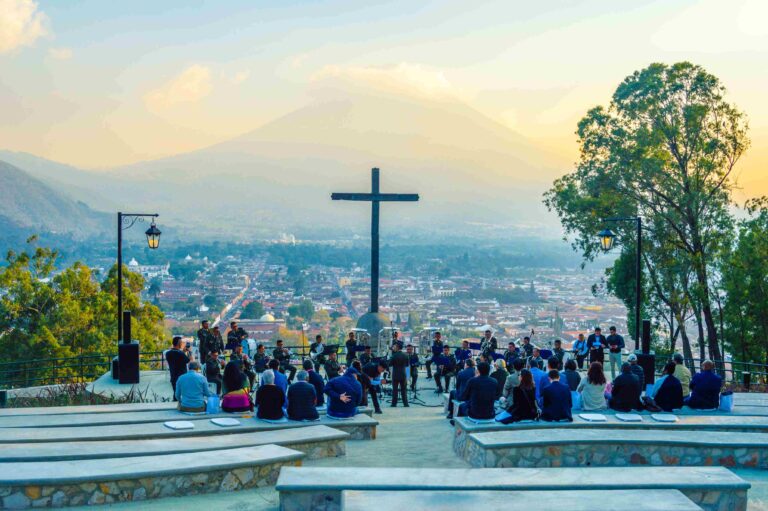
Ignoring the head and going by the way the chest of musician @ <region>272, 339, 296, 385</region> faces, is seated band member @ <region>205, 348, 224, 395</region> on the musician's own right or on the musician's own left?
on the musician's own right

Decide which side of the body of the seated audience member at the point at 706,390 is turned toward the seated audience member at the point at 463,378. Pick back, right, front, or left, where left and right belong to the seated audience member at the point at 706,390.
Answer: left

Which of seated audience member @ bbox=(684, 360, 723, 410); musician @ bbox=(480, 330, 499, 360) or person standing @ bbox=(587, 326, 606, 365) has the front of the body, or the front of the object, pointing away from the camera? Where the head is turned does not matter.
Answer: the seated audience member

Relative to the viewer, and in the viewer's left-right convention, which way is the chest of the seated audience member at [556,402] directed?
facing away from the viewer

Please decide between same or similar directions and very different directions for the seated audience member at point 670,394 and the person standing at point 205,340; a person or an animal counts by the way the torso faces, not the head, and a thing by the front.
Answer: very different directions

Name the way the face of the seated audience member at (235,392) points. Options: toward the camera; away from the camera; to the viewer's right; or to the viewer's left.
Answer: away from the camera

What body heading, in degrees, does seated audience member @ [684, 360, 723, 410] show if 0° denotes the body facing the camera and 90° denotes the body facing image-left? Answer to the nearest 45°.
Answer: approximately 180°

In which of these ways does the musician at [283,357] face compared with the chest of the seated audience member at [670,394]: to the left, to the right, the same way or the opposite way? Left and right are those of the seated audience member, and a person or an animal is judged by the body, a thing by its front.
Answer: the opposite way

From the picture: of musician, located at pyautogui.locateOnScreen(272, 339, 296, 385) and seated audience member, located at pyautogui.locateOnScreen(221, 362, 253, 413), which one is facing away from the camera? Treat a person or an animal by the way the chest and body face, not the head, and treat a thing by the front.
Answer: the seated audience member

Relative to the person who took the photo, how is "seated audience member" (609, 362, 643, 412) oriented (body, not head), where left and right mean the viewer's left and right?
facing away from the viewer

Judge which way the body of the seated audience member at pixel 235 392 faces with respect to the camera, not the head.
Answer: away from the camera
